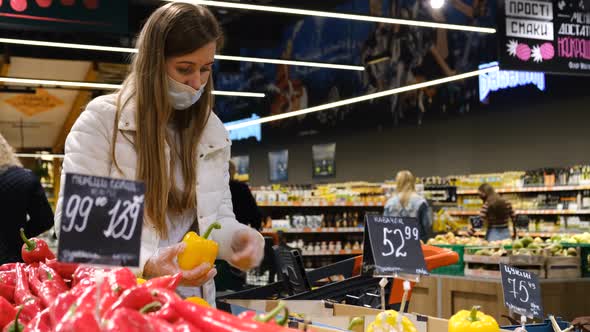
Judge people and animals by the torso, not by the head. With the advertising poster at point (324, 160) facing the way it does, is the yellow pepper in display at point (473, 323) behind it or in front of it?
in front

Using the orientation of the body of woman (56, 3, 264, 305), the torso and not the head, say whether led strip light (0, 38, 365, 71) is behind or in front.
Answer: behind

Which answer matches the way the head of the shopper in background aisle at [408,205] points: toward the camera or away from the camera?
away from the camera

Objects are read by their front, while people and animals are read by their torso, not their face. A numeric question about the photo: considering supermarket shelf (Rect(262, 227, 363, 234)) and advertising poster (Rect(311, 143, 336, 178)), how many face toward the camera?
2

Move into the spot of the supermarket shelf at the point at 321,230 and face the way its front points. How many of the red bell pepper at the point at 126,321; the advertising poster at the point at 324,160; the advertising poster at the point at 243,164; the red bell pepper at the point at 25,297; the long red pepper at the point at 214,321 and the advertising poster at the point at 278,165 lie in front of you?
3

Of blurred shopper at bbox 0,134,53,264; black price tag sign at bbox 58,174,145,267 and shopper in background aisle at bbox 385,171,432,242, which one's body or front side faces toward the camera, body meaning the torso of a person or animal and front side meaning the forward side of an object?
the black price tag sign

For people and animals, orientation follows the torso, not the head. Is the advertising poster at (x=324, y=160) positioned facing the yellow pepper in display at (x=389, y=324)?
yes

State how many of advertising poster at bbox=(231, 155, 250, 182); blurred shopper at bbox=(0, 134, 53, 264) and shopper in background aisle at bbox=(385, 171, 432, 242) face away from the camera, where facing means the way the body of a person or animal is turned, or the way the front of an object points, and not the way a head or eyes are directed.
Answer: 2

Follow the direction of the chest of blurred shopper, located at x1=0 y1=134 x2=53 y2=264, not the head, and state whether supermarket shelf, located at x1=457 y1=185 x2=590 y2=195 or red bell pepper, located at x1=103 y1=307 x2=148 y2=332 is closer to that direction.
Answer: the supermarket shelf

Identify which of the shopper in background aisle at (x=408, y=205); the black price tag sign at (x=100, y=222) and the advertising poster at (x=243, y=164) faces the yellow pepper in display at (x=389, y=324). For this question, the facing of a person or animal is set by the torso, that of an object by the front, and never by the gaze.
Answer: the advertising poster

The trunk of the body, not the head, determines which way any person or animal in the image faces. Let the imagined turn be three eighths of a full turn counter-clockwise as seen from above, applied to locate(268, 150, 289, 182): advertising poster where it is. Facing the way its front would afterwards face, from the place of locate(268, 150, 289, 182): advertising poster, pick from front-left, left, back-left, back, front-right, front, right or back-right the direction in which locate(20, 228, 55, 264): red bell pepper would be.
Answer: back-right

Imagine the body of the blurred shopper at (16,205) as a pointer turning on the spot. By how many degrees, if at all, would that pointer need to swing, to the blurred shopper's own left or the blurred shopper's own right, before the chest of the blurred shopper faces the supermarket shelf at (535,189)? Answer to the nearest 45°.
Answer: approximately 45° to the blurred shopper's own right

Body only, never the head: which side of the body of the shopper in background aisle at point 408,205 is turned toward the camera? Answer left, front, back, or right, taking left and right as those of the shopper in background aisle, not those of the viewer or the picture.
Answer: back

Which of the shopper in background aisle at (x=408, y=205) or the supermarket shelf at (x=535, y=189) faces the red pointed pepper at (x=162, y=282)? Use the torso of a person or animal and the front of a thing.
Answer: the supermarket shelf

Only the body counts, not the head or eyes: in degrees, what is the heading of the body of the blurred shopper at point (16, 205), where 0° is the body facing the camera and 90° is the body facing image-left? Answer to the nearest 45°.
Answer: approximately 180°
